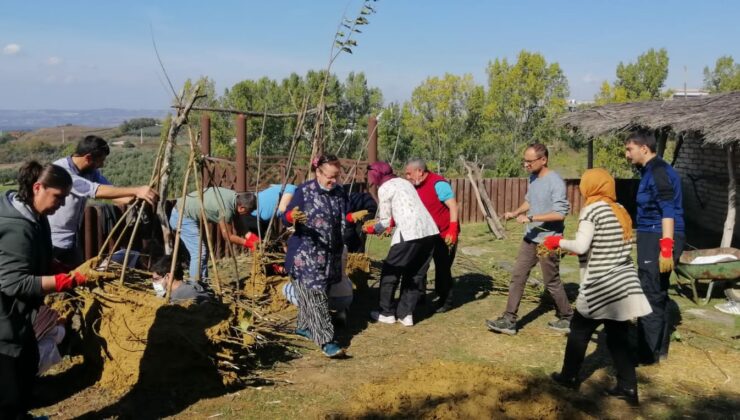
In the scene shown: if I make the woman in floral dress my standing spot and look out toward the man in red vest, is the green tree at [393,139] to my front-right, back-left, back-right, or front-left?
front-left

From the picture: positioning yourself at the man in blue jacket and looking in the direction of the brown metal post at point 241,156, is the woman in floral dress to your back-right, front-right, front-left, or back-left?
front-left

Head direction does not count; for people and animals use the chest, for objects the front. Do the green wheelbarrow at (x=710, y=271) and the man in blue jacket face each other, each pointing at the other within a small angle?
no

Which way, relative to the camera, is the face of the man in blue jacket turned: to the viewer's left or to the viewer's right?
to the viewer's left

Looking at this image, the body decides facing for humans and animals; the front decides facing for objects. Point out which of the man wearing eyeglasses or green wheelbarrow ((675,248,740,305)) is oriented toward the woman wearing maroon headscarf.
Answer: the man wearing eyeglasses

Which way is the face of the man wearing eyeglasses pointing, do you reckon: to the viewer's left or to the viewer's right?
to the viewer's left

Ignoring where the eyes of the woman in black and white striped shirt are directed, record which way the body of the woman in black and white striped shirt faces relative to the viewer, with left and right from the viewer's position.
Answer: facing away from the viewer and to the left of the viewer

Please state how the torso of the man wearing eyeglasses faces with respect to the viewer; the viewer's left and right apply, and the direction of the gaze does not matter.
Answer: facing to the left of the viewer
